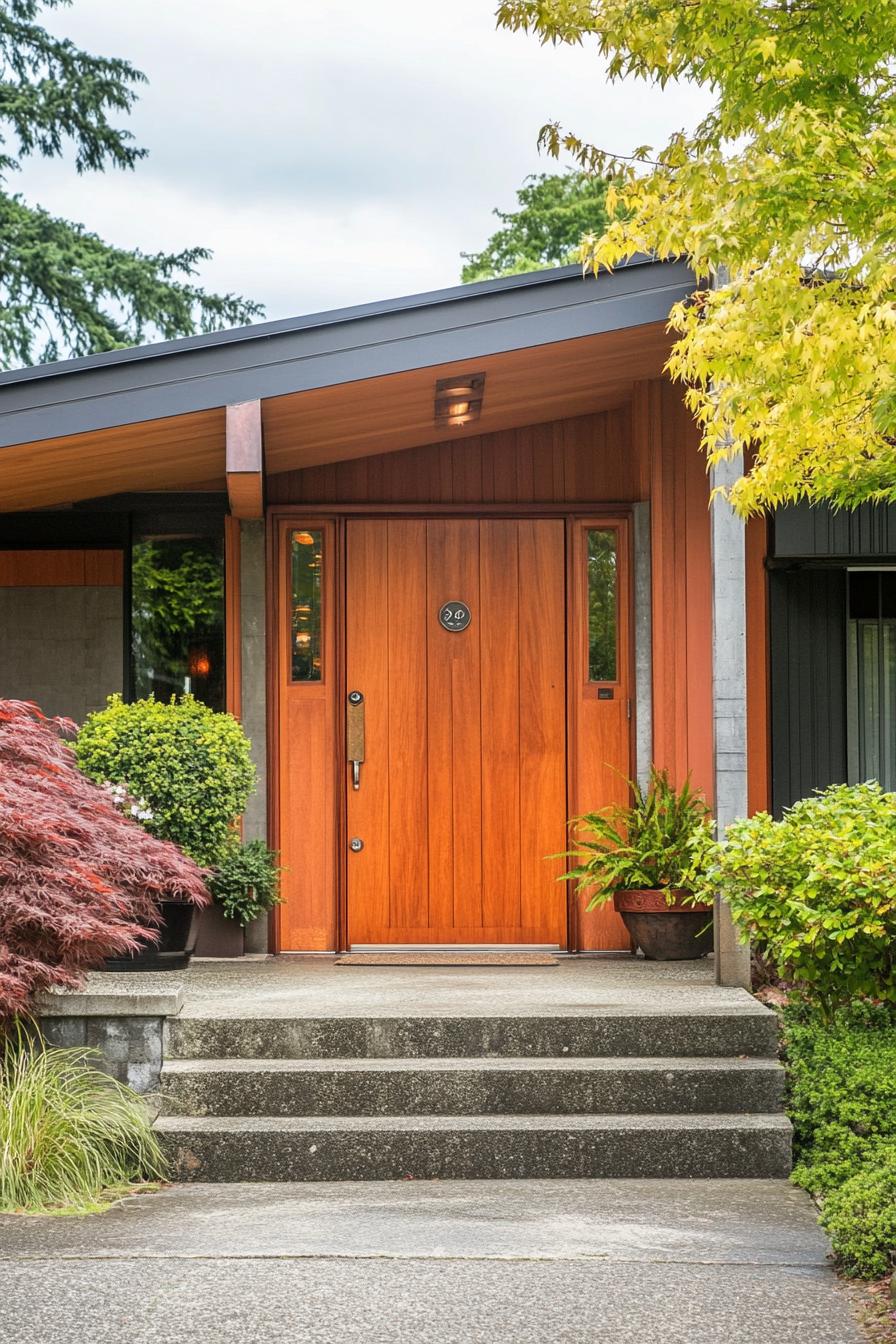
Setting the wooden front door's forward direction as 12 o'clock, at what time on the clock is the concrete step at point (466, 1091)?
The concrete step is roughly at 12 o'clock from the wooden front door.

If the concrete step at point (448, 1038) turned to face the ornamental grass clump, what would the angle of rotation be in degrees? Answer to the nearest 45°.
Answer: approximately 45° to its right

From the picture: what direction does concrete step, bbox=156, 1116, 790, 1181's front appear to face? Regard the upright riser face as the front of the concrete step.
toward the camera

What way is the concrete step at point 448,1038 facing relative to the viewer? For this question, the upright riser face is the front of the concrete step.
toward the camera

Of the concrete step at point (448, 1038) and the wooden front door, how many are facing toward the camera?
2

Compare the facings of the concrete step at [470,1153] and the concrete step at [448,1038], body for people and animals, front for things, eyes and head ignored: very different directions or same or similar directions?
same or similar directions

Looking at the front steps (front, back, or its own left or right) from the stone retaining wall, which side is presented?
right

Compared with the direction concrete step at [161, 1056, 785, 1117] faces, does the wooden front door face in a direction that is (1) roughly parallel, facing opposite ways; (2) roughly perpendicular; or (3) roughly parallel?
roughly parallel

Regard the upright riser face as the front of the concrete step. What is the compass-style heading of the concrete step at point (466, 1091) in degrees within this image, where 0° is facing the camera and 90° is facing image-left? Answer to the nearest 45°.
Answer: approximately 0°

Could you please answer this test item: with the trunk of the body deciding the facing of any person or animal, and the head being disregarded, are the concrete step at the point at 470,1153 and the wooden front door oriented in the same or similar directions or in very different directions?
same or similar directions

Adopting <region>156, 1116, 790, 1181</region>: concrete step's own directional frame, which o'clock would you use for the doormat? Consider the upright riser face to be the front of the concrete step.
The doormat is roughly at 6 o'clock from the concrete step.

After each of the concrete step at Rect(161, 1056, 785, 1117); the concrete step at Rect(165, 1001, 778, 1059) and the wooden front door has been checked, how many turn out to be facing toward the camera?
3

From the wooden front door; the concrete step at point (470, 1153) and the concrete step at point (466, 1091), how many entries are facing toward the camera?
3

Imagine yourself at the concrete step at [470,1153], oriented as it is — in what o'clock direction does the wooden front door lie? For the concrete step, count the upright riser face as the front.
The wooden front door is roughly at 6 o'clock from the concrete step.

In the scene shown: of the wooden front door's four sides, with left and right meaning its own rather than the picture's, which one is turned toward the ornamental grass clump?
front

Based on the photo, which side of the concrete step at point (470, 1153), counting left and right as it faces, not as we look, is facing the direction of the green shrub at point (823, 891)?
left
